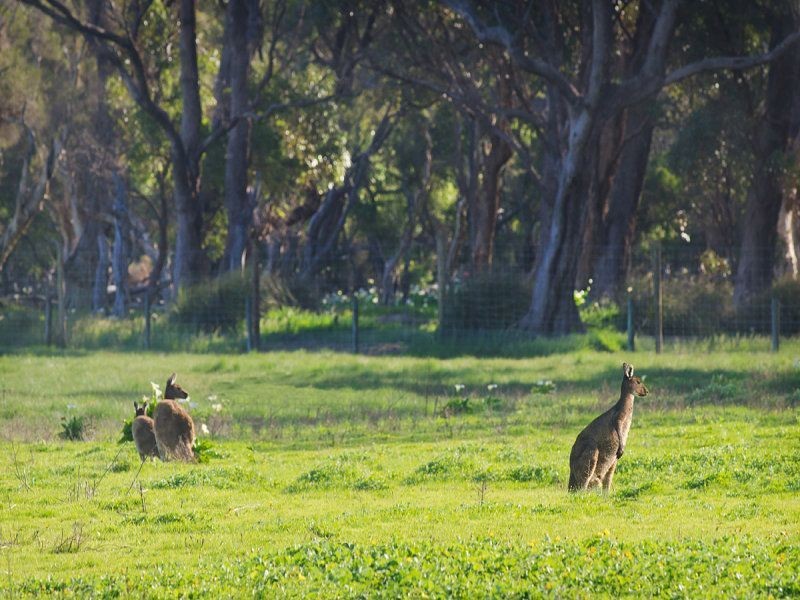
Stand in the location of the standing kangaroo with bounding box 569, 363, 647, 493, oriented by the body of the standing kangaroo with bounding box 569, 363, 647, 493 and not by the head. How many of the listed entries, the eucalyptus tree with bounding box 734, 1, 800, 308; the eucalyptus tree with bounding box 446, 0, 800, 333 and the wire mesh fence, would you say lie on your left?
3

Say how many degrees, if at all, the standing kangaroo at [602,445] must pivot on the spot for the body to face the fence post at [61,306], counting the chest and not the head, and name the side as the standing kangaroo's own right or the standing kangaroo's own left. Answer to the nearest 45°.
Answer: approximately 135° to the standing kangaroo's own left

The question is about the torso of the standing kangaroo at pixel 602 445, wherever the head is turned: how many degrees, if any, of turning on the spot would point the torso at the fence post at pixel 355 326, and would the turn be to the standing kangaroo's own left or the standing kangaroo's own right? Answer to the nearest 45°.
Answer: approximately 90° to the standing kangaroo's own left

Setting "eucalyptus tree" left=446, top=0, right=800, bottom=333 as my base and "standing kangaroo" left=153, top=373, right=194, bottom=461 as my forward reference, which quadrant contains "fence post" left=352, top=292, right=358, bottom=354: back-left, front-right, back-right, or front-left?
front-right

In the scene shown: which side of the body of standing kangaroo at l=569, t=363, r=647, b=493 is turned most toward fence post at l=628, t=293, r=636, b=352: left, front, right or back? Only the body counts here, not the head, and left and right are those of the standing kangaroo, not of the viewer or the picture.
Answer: left

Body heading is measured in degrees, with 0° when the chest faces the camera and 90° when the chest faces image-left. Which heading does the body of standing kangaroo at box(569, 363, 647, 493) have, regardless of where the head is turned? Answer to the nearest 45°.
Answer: approximately 270°

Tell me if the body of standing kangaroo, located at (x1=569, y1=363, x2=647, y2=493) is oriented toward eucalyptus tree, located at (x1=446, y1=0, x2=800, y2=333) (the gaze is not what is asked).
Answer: no

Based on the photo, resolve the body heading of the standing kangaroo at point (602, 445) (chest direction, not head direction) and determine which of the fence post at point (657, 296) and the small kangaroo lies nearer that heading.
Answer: the fence post

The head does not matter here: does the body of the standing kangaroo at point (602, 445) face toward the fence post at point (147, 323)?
no

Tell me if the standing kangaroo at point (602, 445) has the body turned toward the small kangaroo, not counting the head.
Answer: no

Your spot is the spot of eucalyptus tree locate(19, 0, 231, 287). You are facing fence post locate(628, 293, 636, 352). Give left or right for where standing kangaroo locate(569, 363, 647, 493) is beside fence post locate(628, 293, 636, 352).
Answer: right

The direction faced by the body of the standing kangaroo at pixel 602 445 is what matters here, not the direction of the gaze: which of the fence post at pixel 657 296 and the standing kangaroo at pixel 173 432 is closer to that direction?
the fence post
